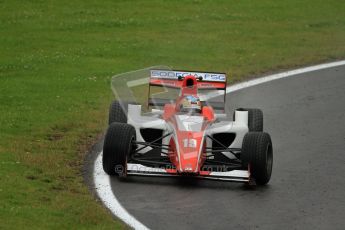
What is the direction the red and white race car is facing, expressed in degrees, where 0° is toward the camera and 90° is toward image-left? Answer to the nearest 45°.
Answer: approximately 0°
